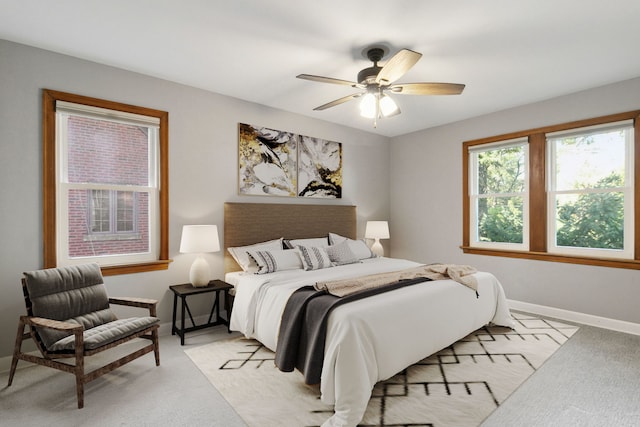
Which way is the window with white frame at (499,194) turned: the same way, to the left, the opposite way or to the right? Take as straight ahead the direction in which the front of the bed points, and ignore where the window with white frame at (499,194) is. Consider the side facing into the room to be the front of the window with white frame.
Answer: to the right

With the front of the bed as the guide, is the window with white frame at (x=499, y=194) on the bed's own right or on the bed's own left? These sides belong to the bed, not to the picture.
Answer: on the bed's own left

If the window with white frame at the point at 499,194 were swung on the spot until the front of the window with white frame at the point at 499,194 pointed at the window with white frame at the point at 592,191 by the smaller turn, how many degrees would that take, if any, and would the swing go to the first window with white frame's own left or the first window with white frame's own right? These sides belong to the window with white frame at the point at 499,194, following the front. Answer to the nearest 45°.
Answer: approximately 135° to the first window with white frame's own left

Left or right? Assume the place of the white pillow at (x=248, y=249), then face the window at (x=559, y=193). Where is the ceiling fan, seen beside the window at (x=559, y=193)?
right

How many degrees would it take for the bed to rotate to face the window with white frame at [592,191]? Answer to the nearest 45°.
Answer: approximately 90° to its left

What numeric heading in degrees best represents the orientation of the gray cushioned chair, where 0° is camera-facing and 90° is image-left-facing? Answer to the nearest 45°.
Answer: approximately 315°

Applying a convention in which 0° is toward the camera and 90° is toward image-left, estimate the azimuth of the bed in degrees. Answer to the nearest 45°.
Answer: approximately 315°

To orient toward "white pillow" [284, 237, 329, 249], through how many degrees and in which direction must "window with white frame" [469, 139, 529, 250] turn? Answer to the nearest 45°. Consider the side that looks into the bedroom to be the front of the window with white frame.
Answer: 0° — it already faces it

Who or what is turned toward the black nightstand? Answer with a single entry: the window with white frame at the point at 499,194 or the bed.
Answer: the window with white frame
